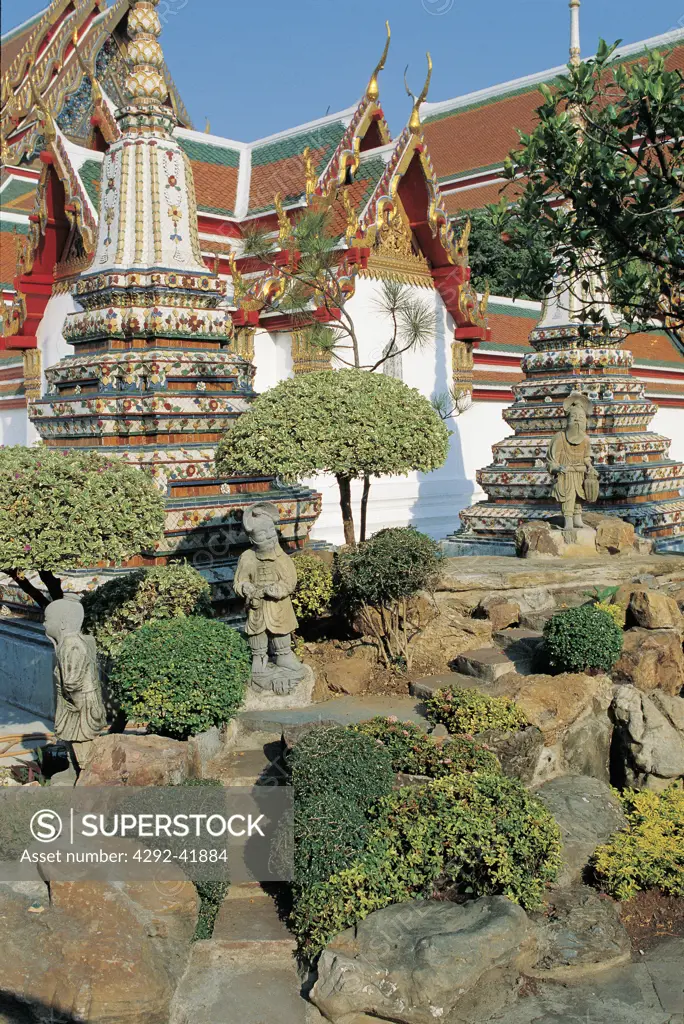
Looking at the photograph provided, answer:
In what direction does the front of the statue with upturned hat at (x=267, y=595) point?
toward the camera

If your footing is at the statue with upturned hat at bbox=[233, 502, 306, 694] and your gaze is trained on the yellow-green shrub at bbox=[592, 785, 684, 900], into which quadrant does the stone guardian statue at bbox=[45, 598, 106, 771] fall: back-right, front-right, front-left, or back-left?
back-right

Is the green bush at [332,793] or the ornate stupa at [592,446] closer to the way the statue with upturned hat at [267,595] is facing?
the green bush

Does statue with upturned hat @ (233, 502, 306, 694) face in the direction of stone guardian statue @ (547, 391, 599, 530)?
no

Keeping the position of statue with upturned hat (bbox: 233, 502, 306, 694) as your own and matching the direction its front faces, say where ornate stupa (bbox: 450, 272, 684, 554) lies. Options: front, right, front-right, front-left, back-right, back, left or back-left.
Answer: back-left

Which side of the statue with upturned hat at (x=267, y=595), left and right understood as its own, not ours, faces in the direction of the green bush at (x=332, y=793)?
front

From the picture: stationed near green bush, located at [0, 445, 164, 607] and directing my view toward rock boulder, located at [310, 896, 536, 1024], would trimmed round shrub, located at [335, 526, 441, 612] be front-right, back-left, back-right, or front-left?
front-left

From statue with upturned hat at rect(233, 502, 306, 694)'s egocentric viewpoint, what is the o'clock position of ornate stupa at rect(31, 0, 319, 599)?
The ornate stupa is roughly at 5 o'clock from the statue with upturned hat.

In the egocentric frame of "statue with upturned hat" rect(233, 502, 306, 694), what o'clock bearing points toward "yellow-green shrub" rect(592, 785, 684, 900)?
The yellow-green shrub is roughly at 10 o'clock from the statue with upturned hat.

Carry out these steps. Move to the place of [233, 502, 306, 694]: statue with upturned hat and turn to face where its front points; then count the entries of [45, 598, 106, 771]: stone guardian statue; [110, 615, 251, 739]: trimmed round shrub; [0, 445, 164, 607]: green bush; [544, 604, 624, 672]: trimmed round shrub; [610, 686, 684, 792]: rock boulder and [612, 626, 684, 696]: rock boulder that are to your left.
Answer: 3

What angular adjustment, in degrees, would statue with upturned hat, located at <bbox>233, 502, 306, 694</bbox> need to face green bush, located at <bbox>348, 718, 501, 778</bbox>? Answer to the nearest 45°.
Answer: approximately 45° to its left

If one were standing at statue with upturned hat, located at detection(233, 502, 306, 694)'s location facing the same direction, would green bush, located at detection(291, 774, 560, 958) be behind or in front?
in front

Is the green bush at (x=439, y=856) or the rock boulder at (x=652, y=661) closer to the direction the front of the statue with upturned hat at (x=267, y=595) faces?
the green bush

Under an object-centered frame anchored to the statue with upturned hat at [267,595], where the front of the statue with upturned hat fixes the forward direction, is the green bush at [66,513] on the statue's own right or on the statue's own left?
on the statue's own right

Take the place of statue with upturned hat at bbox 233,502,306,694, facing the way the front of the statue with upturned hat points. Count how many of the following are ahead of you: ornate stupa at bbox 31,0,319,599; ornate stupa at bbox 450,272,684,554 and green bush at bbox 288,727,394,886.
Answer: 1

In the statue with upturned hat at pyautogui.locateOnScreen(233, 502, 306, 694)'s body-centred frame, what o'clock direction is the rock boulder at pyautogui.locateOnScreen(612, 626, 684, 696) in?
The rock boulder is roughly at 9 o'clock from the statue with upturned hat.

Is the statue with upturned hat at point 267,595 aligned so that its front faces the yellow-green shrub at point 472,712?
no

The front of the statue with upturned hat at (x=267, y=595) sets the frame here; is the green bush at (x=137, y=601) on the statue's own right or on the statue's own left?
on the statue's own right

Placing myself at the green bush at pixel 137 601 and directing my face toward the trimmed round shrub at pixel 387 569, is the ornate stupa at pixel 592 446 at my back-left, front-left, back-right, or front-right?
front-left
